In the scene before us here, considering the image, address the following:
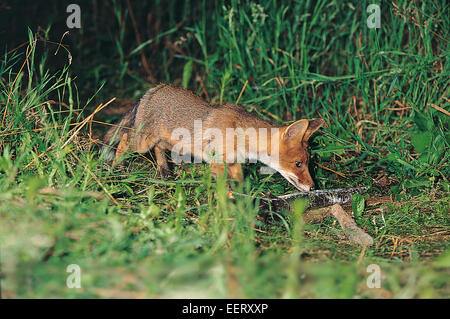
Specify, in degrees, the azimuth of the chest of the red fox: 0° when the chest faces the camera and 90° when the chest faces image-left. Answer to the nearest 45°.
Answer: approximately 270°

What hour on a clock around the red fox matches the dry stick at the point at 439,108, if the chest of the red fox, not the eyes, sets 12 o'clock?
The dry stick is roughly at 12 o'clock from the red fox.
